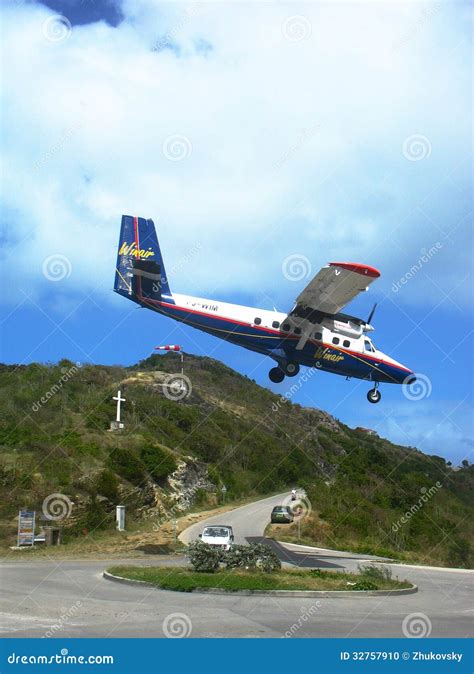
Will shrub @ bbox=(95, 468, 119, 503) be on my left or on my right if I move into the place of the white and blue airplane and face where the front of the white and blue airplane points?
on my left

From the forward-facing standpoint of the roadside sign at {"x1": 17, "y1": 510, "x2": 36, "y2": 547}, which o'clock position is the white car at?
The white car is roughly at 10 o'clock from the roadside sign.

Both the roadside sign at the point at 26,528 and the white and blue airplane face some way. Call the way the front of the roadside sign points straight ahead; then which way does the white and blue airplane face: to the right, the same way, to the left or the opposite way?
to the left

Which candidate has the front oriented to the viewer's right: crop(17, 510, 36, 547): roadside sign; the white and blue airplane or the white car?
the white and blue airplane

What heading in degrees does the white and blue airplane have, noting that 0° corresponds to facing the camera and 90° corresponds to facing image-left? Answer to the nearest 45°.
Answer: approximately 270°

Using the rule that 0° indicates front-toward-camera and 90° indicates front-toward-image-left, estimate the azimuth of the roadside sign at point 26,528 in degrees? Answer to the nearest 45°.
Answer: approximately 0°

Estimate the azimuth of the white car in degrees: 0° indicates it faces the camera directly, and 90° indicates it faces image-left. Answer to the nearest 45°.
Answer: approximately 45°
